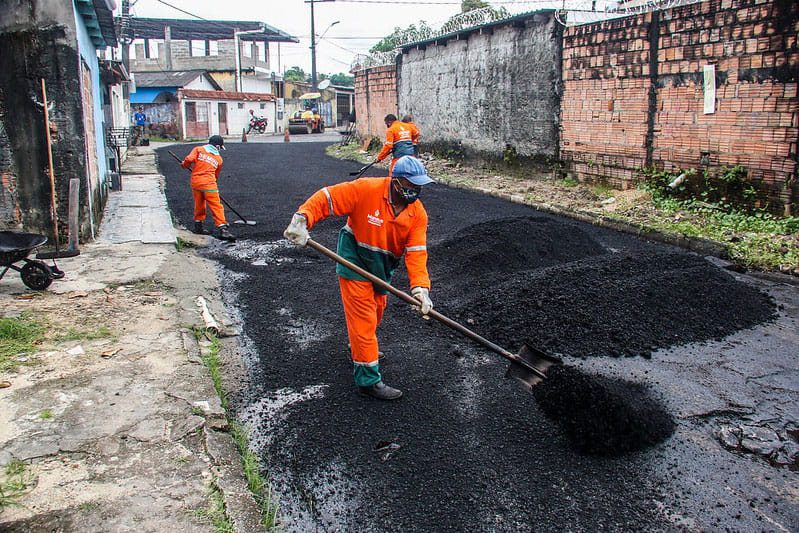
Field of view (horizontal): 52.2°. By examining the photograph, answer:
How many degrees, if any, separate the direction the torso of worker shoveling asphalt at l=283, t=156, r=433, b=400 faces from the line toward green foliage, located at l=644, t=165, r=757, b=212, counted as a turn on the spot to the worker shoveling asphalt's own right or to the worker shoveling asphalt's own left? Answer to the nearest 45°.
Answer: approximately 90° to the worker shoveling asphalt's own left

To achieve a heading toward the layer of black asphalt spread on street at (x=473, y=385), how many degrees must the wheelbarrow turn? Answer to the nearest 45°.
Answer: approximately 45° to its right

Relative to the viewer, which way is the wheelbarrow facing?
to the viewer's right

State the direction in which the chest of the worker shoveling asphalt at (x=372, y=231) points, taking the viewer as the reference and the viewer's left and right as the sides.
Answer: facing the viewer and to the right of the viewer

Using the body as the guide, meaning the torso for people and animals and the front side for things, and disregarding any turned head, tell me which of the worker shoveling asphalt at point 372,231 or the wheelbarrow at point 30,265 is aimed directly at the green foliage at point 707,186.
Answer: the wheelbarrow

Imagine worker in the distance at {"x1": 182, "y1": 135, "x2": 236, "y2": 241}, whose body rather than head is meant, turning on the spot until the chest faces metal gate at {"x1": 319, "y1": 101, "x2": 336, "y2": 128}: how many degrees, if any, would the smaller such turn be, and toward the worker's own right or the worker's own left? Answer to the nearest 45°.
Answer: approximately 45° to the worker's own left

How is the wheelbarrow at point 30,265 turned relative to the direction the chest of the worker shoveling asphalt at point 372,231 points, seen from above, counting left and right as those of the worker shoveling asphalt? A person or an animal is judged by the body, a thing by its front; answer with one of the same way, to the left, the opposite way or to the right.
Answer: to the left

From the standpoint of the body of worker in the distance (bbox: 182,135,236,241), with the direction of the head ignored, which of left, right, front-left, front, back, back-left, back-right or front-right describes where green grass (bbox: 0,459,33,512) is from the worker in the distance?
back-right

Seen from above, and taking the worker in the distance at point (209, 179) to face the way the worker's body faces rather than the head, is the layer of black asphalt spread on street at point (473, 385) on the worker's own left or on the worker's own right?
on the worker's own right

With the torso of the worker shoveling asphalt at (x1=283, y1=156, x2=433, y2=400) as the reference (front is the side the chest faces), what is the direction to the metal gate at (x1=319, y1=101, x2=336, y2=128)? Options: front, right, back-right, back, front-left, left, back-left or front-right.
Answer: back-left

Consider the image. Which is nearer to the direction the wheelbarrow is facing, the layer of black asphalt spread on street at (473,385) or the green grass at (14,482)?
the layer of black asphalt spread on street

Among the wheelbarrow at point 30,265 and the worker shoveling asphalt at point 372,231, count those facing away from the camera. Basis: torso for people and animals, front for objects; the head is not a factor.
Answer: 0

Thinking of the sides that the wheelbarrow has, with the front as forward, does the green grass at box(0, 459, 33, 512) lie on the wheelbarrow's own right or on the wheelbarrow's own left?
on the wheelbarrow's own right
